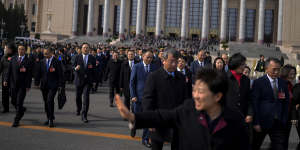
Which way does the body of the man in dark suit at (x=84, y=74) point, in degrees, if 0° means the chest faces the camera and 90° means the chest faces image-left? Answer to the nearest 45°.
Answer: approximately 0°

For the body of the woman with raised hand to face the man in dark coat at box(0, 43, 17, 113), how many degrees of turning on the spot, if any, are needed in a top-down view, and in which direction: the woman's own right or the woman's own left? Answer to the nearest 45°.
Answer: approximately 90° to the woman's own right

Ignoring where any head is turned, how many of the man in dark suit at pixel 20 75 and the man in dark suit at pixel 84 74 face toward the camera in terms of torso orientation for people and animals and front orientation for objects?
2

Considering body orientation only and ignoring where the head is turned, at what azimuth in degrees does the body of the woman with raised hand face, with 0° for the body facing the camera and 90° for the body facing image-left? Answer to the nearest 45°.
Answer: approximately 45°

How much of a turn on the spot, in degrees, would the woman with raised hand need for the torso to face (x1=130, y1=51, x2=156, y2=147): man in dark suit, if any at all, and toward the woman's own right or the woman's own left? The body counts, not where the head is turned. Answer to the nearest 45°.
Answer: approximately 135° to the woman's own right

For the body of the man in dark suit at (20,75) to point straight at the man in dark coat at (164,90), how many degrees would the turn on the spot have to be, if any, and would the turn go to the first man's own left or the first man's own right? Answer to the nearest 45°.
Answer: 0° — they already face them

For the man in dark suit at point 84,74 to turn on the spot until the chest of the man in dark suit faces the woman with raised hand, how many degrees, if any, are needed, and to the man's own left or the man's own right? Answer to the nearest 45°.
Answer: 0° — they already face them
